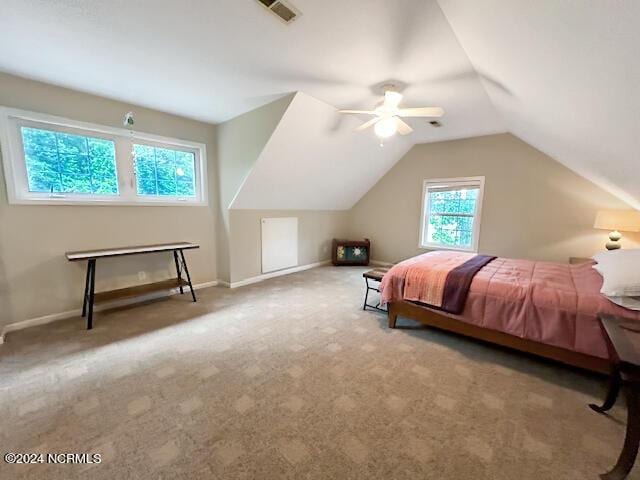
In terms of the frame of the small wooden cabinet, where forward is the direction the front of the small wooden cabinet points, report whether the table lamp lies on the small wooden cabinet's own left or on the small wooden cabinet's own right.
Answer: on the small wooden cabinet's own left

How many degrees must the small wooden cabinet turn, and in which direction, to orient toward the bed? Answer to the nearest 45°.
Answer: approximately 45° to its left

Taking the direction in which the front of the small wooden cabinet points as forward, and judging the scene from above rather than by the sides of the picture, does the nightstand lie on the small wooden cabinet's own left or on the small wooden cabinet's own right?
on the small wooden cabinet's own left

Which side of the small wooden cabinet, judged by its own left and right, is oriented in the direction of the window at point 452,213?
left

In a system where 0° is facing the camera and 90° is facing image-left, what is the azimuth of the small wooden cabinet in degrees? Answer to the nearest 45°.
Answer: approximately 0°

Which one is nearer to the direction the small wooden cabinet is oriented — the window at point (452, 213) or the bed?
the bed

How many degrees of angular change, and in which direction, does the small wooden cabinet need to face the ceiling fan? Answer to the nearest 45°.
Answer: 0° — it already faces it

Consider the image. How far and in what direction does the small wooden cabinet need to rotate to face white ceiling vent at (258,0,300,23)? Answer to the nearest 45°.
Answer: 0° — it already faces it

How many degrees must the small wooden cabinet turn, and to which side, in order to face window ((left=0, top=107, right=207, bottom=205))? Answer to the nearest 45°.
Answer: approximately 45° to its right
